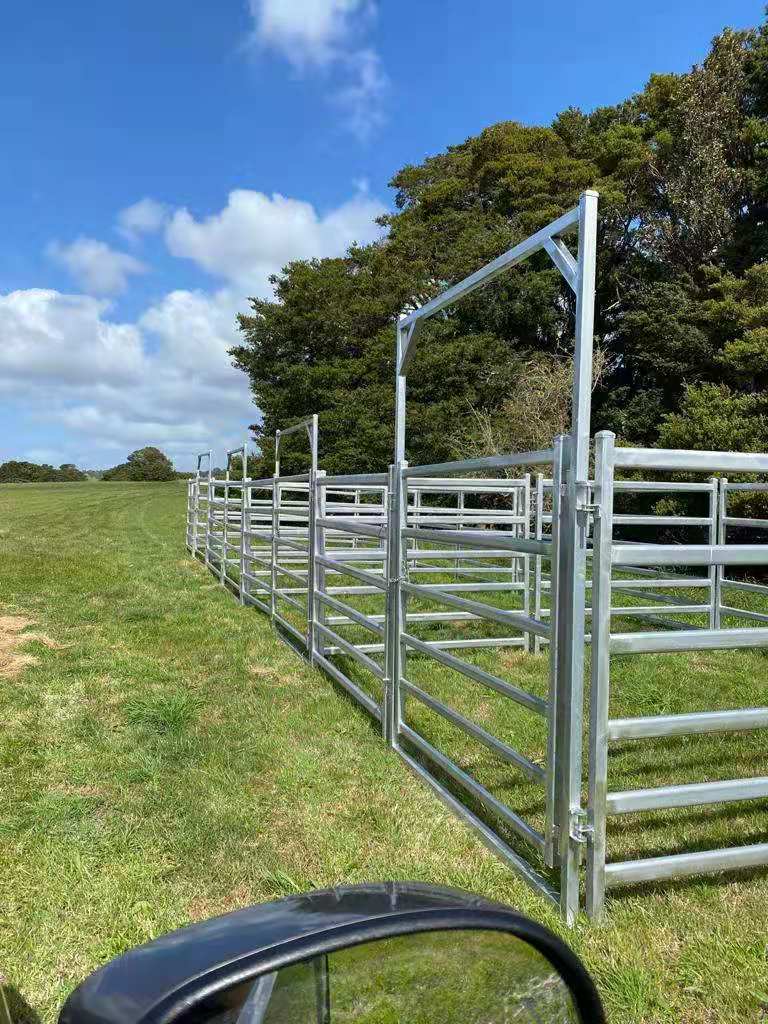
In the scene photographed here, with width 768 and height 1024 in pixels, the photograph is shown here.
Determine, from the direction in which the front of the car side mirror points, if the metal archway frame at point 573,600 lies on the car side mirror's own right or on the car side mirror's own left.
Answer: on the car side mirror's own left

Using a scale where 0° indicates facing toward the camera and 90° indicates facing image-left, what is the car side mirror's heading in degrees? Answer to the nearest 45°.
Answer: approximately 315°
